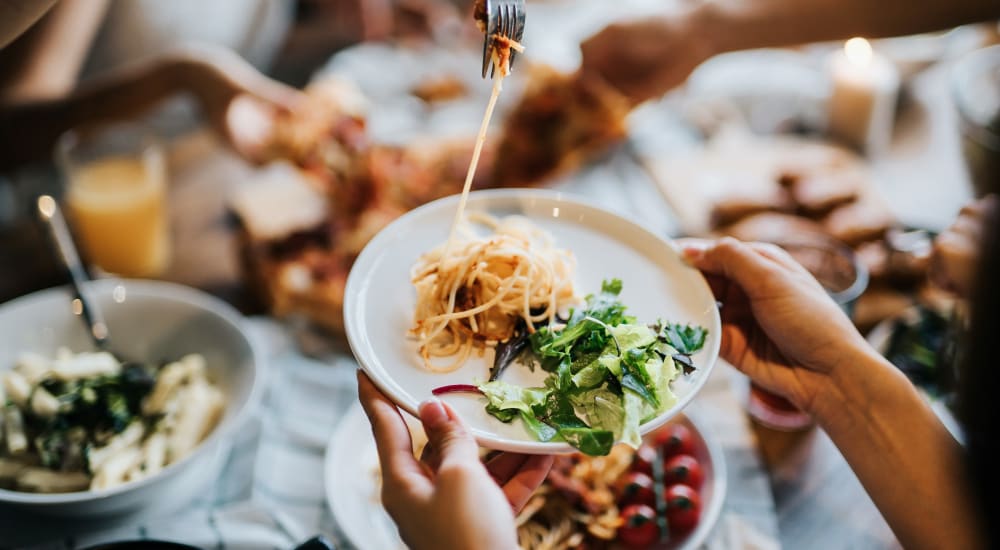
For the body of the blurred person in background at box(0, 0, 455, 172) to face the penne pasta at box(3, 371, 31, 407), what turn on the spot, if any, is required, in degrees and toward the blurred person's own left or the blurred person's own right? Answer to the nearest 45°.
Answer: approximately 45° to the blurred person's own right

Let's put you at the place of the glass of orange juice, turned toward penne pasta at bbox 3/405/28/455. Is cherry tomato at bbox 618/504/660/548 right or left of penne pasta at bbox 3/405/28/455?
left

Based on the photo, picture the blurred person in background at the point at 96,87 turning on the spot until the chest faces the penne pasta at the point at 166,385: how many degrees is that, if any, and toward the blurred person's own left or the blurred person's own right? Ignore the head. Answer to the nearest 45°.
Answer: approximately 45° to the blurred person's own right

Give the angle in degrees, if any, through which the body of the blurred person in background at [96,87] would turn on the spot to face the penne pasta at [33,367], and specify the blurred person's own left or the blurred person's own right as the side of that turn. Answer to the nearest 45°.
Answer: approximately 45° to the blurred person's own right

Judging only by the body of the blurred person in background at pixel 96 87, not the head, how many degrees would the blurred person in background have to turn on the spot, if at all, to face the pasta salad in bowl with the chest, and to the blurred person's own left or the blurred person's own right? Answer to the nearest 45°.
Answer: approximately 45° to the blurred person's own right

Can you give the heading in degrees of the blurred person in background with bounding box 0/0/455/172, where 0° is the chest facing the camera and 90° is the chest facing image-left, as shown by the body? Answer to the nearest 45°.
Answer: approximately 315°
